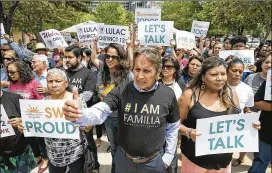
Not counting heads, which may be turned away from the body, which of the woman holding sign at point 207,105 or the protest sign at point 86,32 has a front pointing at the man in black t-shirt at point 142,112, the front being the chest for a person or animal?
the protest sign

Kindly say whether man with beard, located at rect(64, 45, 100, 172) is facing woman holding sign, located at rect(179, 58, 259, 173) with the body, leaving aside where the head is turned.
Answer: no

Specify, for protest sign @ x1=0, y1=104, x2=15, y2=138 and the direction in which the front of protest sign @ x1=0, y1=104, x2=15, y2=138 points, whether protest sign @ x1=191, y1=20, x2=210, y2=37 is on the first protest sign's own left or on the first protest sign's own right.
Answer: on the first protest sign's own left

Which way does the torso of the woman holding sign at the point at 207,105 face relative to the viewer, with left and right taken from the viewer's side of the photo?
facing the viewer and to the right of the viewer

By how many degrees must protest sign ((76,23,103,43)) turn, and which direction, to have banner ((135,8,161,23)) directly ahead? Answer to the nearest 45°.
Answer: approximately 90° to its left

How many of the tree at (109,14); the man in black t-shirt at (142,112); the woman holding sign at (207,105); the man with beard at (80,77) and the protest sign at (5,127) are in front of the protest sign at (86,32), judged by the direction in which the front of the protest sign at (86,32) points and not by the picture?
4

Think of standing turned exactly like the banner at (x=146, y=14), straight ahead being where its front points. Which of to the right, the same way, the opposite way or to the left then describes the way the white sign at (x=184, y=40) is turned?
the same way

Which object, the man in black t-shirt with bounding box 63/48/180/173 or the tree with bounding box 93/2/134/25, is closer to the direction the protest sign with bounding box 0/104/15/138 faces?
the man in black t-shirt

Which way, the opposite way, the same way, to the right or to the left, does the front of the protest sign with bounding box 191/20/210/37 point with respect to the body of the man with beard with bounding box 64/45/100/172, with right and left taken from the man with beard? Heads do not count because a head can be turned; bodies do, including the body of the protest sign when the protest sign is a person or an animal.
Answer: the same way

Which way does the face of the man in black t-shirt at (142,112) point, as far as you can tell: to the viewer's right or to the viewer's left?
to the viewer's left

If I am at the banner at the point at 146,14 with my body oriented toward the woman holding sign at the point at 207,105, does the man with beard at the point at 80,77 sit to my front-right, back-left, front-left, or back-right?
front-right

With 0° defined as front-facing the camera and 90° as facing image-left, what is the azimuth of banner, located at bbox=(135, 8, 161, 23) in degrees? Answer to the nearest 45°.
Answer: approximately 0°

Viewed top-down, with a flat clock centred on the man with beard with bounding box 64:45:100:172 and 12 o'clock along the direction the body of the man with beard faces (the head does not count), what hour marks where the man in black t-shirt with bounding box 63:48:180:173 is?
The man in black t-shirt is roughly at 10 o'clock from the man with beard.

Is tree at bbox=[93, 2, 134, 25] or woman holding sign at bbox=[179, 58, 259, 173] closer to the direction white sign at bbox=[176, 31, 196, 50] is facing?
the woman holding sign

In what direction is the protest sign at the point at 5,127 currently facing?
toward the camera

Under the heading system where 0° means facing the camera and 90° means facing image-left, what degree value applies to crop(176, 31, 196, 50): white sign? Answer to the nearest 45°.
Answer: approximately 0°

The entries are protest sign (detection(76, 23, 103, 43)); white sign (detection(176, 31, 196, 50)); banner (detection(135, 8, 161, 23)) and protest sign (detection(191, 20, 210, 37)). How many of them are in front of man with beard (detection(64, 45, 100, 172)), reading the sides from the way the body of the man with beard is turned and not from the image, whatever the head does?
0

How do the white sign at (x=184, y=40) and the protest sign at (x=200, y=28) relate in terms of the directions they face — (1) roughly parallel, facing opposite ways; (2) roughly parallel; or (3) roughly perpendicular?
roughly parallel

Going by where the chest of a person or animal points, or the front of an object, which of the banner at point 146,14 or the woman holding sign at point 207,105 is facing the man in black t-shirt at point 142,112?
the banner

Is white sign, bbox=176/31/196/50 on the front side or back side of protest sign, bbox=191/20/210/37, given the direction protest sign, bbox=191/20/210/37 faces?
on the front side

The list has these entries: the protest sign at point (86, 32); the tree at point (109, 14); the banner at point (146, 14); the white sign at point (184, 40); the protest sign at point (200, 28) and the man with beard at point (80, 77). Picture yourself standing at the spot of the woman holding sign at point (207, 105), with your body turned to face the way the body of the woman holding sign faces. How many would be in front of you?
0

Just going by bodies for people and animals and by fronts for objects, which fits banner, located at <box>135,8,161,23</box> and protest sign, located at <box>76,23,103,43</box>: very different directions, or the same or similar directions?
same or similar directions
